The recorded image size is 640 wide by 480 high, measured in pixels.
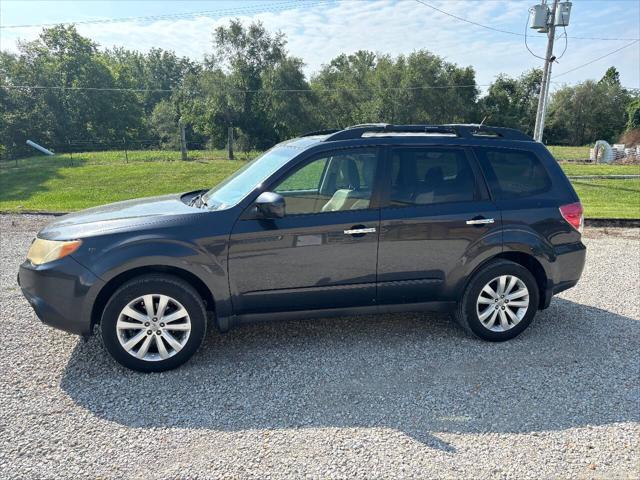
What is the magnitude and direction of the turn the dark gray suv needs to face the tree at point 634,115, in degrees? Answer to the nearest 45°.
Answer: approximately 135° to its right

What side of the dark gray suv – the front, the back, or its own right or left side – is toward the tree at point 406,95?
right

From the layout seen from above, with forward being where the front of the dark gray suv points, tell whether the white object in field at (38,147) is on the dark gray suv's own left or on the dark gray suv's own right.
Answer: on the dark gray suv's own right

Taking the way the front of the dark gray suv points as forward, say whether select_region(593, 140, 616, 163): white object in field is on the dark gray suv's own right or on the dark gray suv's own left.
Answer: on the dark gray suv's own right

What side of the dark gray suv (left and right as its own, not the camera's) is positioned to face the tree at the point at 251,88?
right

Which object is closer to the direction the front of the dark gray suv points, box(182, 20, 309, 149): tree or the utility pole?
the tree

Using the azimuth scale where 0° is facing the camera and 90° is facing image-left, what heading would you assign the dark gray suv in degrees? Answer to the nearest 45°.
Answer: approximately 90°

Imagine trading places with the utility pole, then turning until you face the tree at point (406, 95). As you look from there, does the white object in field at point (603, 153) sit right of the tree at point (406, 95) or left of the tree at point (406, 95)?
right

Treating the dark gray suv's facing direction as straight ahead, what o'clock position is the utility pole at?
The utility pole is roughly at 4 o'clock from the dark gray suv.

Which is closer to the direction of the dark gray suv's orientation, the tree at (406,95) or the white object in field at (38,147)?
the white object in field
